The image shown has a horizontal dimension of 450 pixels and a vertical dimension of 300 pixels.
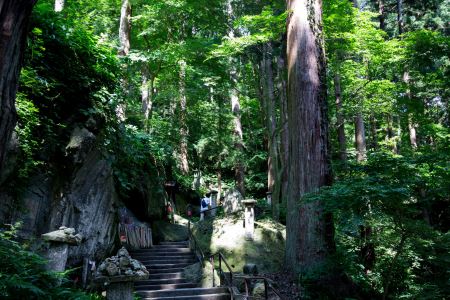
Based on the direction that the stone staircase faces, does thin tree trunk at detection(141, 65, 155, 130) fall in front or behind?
behind

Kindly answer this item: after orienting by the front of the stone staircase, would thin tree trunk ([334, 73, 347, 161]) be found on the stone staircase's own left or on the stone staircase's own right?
on the stone staircase's own left

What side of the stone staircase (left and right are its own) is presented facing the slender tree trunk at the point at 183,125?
back

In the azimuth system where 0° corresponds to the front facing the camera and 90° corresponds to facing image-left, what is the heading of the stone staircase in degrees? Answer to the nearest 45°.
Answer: approximately 0°
